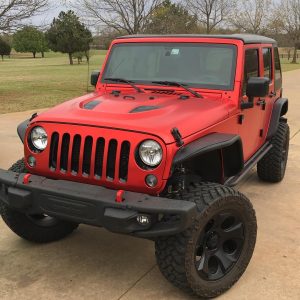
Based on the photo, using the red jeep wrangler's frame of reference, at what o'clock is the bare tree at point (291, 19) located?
The bare tree is roughly at 5 o'clock from the red jeep wrangler.

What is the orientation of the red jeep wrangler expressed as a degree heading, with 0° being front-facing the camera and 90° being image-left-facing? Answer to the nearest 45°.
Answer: approximately 45°

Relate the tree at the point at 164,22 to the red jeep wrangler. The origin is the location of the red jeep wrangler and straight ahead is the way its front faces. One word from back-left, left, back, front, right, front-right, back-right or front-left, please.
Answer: back-right

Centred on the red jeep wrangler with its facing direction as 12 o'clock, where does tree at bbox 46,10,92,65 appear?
The tree is roughly at 4 o'clock from the red jeep wrangler.
